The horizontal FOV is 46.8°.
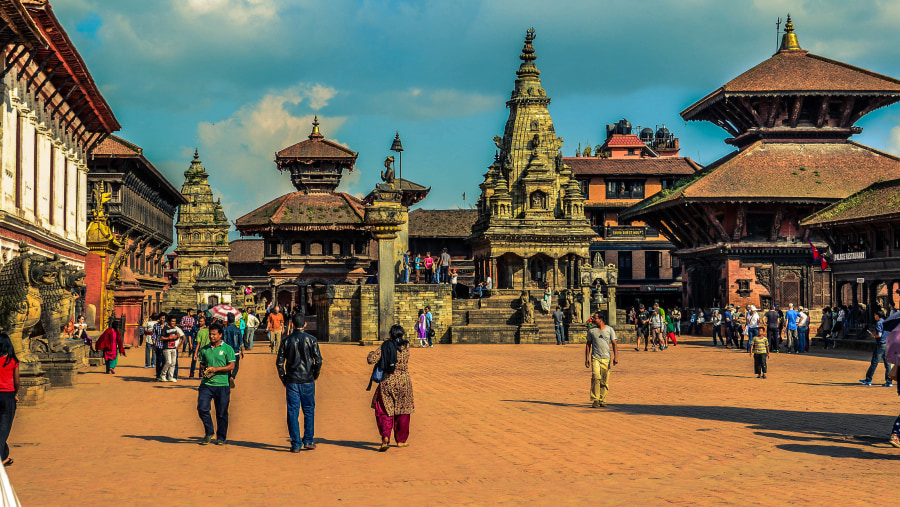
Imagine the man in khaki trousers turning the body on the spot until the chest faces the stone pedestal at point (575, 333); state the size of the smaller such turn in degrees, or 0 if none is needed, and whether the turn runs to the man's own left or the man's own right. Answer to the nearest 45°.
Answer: approximately 180°

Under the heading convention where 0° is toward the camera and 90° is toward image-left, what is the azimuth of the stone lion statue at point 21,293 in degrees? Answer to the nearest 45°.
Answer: approximately 270°

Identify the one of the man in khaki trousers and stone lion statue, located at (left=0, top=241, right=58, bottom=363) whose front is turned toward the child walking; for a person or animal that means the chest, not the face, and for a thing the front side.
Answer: the stone lion statue

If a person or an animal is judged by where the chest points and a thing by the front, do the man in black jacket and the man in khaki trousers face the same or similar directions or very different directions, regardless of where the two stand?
very different directions

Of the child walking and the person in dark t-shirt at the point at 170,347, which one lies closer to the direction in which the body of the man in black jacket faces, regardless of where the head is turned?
the person in dark t-shirt

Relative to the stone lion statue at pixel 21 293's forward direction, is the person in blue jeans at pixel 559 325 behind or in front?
in front

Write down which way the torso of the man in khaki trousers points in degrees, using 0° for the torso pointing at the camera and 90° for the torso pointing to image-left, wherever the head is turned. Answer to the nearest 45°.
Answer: approximately 0°

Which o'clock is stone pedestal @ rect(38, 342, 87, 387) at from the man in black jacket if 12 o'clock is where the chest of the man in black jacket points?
The stone pedestal is roughly at 11 o'clock from the man in black jacket.

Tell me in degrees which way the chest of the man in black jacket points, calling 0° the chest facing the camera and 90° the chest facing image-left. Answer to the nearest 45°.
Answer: approximately 180°

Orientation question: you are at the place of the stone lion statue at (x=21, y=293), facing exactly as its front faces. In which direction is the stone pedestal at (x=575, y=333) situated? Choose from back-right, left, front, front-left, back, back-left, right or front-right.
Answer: front-left

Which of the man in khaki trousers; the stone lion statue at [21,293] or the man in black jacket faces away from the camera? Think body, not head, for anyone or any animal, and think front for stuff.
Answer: the man in black jacket

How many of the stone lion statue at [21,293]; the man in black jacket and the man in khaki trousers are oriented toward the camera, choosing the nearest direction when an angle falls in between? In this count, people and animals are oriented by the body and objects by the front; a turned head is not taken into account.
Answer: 1

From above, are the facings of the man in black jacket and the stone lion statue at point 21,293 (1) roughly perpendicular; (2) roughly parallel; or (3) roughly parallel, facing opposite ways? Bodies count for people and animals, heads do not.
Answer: roughly perpendicular
